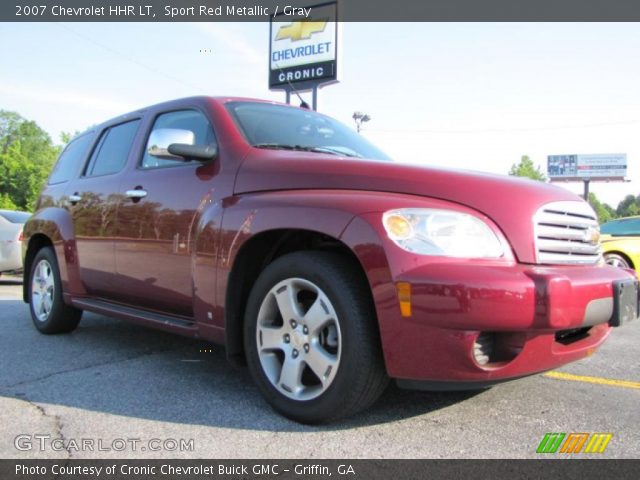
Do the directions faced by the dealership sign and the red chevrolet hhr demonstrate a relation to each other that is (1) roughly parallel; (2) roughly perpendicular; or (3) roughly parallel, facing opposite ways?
roughly perpendicular

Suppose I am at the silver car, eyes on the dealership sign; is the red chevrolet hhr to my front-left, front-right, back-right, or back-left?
back-right

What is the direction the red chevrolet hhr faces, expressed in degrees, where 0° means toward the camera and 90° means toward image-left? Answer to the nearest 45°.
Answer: approximately 315°

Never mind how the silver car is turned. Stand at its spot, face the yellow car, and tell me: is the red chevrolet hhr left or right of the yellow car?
right

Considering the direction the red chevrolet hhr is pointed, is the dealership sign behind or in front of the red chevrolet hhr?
behind

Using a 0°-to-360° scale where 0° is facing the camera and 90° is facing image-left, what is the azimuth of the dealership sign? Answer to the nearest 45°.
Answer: approximately 45°

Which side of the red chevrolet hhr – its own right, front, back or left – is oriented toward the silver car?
back
